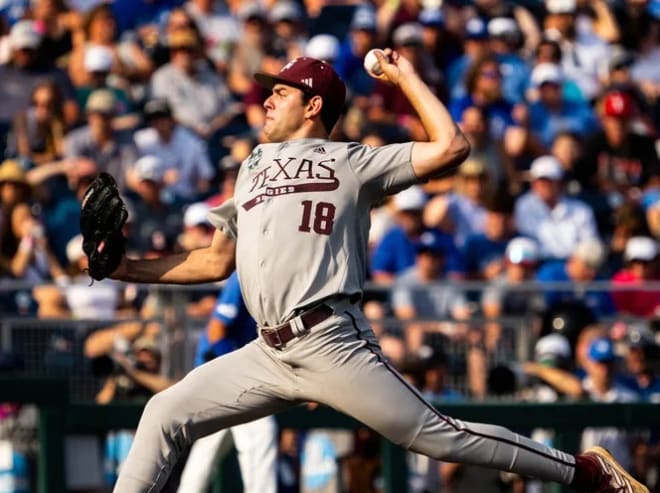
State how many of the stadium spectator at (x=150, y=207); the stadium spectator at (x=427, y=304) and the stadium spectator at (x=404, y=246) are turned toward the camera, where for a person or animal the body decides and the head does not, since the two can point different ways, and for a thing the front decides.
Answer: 3

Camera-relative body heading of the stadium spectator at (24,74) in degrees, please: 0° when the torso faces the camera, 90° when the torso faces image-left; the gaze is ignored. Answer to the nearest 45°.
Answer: approximately 0°

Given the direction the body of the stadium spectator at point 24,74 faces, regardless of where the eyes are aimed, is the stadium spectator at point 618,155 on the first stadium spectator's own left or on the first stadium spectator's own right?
on the first stadium spectator's own left

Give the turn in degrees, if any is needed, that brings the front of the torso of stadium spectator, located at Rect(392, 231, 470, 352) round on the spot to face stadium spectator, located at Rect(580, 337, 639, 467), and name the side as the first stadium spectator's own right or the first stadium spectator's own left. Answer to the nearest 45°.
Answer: approximately 90° to the first stadium spectator's own left

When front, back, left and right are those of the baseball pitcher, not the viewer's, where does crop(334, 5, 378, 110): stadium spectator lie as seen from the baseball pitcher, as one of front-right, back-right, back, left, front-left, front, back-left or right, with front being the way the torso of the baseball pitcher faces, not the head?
back-right

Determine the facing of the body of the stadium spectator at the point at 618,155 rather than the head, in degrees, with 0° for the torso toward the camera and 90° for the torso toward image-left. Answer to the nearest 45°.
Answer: approximately 0°

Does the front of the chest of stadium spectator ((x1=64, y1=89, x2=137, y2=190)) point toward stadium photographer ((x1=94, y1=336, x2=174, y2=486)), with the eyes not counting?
yes

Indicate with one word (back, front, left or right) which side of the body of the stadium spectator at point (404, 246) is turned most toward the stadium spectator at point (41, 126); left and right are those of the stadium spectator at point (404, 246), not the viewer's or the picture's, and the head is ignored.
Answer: right

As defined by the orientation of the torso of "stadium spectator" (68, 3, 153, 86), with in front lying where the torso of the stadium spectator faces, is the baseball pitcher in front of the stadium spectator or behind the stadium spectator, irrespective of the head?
in front

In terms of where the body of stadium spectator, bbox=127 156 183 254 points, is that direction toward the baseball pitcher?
yes

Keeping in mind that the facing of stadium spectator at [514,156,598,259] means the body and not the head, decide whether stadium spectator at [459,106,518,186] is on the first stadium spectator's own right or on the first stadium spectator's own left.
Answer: on the first stadium spectator's own right

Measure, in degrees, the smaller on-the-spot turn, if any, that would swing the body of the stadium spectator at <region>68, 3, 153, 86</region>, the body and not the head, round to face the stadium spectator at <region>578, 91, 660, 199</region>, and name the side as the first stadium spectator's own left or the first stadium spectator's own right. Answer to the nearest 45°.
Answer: approximately 90° to the first stadium spectator's own left

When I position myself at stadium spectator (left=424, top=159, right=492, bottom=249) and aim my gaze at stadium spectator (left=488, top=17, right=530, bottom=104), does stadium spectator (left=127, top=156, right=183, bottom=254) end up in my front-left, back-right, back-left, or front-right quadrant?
back-left

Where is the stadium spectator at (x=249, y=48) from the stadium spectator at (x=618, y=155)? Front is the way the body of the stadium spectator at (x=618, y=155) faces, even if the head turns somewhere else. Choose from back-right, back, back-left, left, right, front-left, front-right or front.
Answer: right

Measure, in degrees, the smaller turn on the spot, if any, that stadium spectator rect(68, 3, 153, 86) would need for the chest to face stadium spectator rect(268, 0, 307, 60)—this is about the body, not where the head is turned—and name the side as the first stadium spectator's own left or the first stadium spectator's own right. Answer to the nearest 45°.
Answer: approximately 90° to the first stadium spectator's own left
